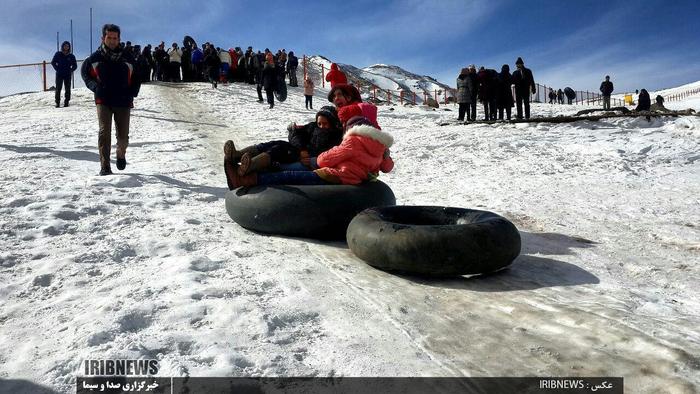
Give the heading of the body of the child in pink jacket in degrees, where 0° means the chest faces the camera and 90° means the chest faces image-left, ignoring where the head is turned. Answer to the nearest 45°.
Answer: approximately 90°

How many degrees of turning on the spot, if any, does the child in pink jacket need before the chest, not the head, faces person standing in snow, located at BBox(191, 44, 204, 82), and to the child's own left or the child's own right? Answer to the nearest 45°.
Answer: approximately 90° to the child's own right

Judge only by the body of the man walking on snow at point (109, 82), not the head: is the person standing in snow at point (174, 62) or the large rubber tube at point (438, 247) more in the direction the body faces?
the large rubber tube

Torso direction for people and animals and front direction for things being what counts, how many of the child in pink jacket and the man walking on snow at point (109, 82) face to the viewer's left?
1

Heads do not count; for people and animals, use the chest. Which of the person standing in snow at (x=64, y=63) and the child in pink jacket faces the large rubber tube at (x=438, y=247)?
the person standing in snow

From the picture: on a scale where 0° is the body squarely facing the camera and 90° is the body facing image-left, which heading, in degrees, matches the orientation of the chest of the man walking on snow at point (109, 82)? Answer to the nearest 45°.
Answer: approximately 0°

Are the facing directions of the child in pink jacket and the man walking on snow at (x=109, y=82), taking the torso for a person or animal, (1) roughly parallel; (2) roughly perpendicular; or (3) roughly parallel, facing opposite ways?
roughly perpendicular

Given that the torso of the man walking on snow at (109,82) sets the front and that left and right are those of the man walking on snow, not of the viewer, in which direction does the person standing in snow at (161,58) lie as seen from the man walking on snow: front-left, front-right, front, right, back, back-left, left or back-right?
back

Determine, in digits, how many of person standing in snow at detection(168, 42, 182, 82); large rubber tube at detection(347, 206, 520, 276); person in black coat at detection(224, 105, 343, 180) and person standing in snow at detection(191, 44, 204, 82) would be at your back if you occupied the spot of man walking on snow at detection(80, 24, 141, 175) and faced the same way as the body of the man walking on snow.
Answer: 2
